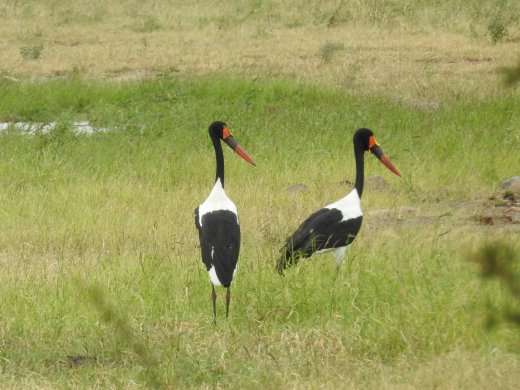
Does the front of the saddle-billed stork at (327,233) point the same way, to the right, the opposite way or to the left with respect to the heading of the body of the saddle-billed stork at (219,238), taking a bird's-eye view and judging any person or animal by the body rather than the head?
to the right

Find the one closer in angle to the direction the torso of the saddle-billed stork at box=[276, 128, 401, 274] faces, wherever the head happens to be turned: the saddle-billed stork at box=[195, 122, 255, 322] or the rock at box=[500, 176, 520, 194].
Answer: the rock

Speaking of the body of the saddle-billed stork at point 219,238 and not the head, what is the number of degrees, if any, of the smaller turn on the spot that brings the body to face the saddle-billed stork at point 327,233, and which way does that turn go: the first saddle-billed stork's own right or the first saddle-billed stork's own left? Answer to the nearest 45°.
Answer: approximately 45° to the first saddle-billed stork's own right

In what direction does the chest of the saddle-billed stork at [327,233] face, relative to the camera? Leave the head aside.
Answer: to the viewer's right

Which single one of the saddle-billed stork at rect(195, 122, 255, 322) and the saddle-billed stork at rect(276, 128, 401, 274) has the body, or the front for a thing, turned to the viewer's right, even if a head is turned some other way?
the saddle-billed stork at rect(276, 128, 401, 274)

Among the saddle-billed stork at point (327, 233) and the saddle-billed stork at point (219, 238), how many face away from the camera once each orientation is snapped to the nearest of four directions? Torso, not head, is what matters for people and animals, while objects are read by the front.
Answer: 1

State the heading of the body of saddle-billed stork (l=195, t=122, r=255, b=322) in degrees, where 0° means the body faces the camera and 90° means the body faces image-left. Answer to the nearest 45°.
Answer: approximately 180°

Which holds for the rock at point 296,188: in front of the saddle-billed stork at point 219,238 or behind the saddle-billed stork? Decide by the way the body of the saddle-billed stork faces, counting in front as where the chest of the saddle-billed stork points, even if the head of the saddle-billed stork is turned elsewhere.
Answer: in front

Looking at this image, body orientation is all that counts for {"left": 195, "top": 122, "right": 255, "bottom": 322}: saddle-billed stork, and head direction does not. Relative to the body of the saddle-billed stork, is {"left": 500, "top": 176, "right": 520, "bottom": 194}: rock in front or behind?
in front

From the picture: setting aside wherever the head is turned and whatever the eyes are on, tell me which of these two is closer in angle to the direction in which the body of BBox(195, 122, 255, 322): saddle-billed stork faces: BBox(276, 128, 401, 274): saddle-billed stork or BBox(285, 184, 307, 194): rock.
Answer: the rock

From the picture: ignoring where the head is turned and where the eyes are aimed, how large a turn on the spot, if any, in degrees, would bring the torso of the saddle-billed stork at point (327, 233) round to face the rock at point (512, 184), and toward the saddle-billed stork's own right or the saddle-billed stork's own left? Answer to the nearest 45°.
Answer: approximately 45° to the saddle-billed stork's own left

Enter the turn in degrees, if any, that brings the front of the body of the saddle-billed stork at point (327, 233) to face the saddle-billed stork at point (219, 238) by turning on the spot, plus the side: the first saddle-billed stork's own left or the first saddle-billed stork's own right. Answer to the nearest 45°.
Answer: approximately 135° to the first saddle-billed stork's own right
